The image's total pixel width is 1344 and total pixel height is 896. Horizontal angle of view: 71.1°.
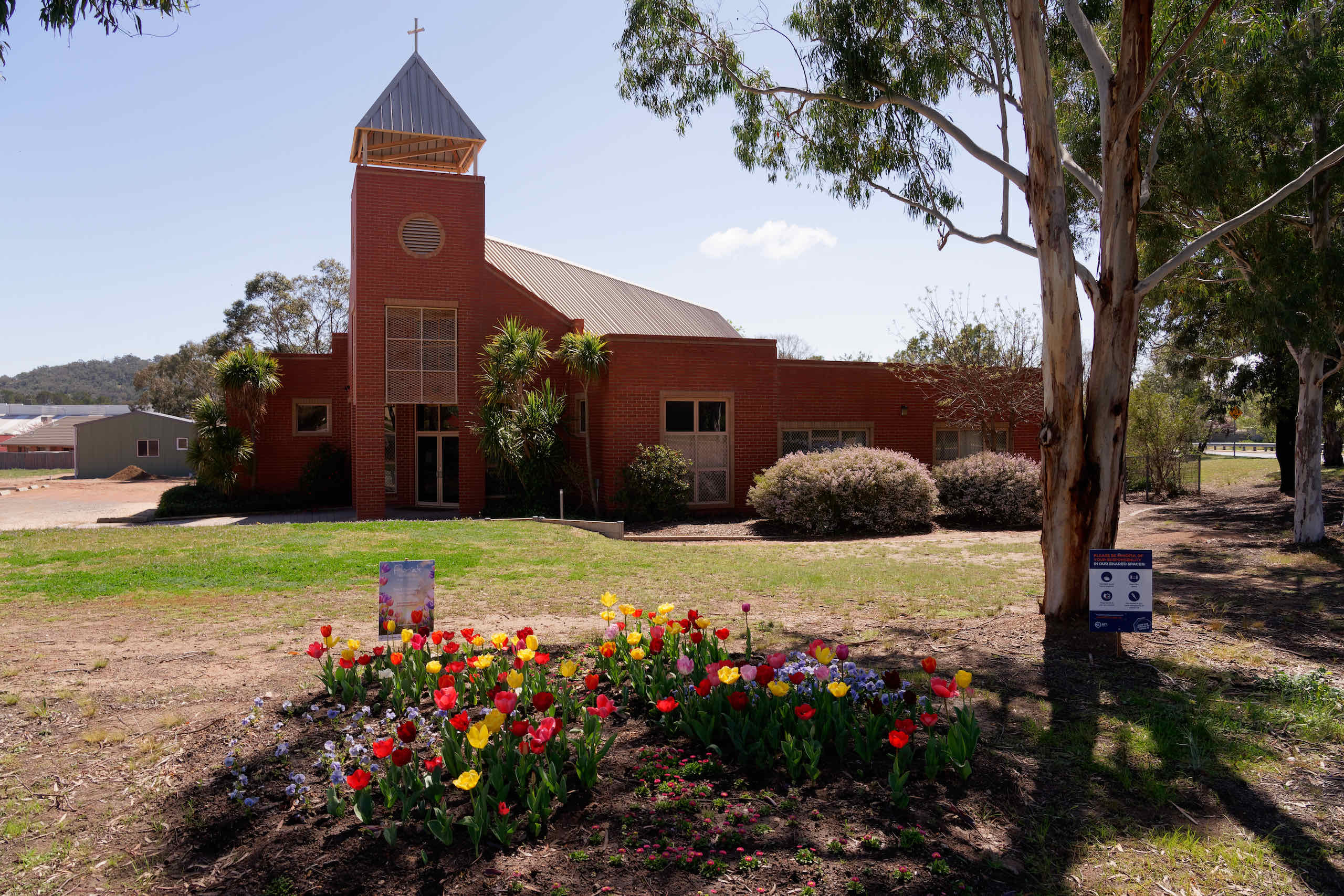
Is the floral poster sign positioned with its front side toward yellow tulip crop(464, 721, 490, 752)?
yes

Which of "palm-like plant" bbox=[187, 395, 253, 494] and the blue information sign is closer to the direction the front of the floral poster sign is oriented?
the blue information sign

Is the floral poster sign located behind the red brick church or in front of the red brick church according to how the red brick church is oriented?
in front

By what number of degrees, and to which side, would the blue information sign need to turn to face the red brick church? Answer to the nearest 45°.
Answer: approximately 135° to its right

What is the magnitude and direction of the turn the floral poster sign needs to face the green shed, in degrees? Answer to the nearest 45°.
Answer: approximately 180°

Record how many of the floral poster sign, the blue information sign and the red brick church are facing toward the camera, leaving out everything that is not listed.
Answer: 3

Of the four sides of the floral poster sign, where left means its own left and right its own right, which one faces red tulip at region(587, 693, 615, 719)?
front

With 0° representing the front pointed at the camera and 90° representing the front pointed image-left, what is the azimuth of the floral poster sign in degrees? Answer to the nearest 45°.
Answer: approximately 0°

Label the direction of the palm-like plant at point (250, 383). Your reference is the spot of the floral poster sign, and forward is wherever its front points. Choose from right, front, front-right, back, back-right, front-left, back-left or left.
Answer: back

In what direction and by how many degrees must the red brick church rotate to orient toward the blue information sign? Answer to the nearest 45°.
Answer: approximately 45° to its left

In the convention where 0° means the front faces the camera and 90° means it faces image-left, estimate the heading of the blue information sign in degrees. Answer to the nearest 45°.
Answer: approximately 0°

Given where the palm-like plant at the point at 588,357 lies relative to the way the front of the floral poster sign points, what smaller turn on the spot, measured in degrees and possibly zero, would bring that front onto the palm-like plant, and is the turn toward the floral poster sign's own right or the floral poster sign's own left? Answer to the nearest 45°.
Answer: approximately 180°

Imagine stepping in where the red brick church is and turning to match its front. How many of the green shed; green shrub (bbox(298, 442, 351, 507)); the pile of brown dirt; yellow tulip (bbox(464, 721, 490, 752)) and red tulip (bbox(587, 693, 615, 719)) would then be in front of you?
2
